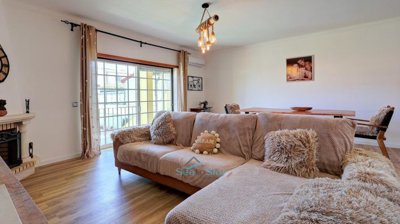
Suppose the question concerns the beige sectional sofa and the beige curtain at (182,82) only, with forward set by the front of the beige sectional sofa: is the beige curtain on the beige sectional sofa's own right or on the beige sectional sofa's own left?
on the beige sectional sofa's own right

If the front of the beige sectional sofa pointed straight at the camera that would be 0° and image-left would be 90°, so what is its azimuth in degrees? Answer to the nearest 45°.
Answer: approximately 45°

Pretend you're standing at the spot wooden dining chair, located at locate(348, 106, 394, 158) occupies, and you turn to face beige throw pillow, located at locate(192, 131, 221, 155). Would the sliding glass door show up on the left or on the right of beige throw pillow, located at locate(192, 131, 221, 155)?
right

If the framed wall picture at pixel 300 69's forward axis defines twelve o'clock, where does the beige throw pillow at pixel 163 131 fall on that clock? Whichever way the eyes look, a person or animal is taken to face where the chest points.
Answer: The beige throw pillow is roughly at 1 o'clock from the framed wall picture.
